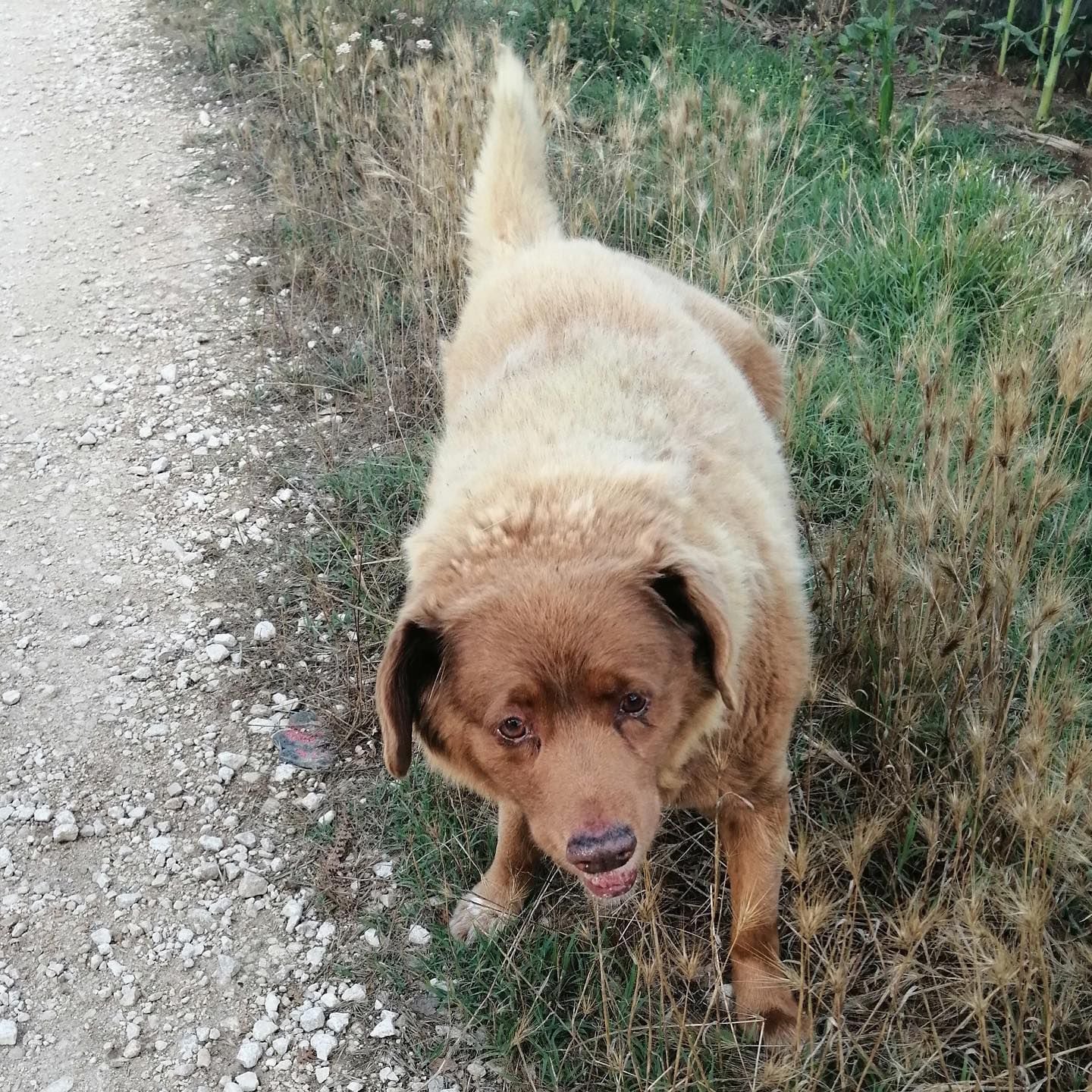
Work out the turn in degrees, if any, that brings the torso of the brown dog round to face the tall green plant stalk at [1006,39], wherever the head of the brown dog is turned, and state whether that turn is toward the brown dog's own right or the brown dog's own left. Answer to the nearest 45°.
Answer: approximately 135° to the brown dog's own left

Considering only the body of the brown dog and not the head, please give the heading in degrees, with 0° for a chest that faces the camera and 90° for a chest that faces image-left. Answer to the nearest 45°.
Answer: approximately 0°

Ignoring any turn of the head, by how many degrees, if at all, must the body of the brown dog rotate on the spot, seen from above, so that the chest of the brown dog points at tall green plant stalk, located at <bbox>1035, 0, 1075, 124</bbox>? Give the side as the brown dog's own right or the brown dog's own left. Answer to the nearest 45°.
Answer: approximately 135° to the brown dog's own left

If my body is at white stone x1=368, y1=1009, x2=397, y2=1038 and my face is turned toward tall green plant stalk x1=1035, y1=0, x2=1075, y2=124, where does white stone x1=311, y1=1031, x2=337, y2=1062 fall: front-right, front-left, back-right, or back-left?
back-left

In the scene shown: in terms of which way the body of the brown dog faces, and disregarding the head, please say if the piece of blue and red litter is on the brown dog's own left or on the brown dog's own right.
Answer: on the brown dog's own right

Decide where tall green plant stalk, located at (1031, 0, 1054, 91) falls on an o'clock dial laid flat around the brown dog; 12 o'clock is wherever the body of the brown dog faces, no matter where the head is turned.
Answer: The tall green plant stalk is roughly at 7 o'clock from the brown dog.
